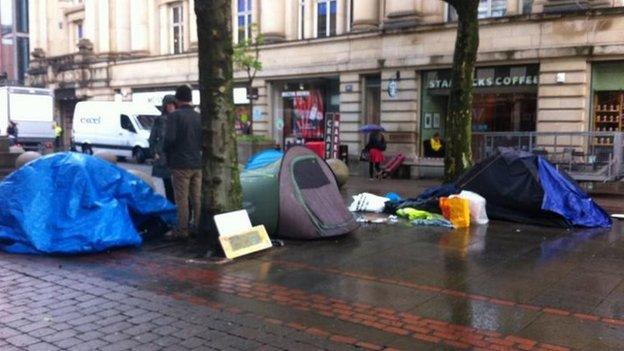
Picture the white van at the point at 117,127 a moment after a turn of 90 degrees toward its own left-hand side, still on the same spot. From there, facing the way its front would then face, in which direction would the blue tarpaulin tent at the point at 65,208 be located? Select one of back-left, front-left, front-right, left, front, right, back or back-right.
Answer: back-right

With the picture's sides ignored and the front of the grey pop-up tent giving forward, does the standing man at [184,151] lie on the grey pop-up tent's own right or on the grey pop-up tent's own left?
on the grey pop-up tent's own right

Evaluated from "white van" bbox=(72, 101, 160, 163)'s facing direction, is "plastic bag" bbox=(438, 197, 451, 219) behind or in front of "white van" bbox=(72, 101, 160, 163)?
in front

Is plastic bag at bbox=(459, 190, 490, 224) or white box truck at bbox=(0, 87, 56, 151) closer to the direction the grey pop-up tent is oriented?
the plastic bag

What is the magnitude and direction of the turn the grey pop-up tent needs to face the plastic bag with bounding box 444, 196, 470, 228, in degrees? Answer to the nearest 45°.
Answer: approximately 90° to its left

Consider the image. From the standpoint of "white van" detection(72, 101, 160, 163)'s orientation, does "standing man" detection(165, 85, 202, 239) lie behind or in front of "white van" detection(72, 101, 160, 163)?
in front

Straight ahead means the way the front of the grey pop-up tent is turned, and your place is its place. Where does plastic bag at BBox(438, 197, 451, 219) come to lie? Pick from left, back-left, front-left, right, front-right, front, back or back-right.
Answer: left

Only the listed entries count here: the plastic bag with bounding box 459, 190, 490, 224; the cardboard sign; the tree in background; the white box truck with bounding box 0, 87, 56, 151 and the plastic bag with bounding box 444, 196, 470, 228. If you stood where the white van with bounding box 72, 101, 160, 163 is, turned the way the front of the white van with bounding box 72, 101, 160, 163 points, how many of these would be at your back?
1

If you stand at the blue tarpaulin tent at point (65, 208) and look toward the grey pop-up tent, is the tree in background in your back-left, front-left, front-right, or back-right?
front-left

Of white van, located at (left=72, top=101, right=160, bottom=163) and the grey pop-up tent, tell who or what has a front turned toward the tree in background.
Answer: the white van

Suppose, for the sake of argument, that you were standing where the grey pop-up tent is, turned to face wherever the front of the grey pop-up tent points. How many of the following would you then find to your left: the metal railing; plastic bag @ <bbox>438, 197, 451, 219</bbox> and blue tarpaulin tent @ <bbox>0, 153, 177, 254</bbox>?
2

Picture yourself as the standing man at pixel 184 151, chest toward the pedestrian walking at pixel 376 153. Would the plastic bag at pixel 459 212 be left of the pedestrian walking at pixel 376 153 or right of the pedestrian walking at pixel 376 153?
right

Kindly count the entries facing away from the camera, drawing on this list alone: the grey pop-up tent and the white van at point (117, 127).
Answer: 0

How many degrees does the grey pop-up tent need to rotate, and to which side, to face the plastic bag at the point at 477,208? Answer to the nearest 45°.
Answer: approximately 90° to its left

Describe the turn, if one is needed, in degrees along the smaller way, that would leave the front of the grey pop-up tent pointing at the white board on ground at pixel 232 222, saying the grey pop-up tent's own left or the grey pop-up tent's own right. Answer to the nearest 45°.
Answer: approximately 90° to the grey pop-up tent's own right

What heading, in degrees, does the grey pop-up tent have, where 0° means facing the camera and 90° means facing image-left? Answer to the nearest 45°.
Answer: approximately 315°

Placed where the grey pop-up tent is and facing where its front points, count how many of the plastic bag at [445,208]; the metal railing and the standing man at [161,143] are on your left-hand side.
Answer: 2
